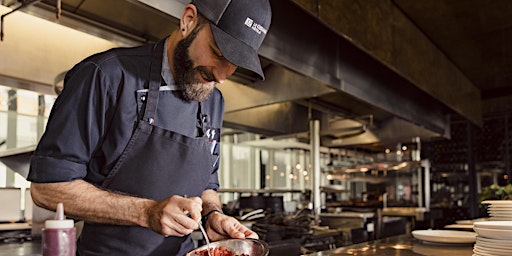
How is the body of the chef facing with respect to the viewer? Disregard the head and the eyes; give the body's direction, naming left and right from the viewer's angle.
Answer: facing the viewer and to the right of the viewer

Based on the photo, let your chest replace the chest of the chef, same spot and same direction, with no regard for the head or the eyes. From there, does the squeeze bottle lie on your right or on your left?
on your right

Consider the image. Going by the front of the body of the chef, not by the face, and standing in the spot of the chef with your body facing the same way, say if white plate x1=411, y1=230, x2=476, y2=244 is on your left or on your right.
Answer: on your left

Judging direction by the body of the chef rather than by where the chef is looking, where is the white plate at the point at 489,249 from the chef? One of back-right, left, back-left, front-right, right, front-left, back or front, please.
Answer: front-left

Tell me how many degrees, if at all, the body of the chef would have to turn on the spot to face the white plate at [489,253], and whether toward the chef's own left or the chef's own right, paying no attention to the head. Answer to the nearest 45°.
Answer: approximately 45° to the chef's own left

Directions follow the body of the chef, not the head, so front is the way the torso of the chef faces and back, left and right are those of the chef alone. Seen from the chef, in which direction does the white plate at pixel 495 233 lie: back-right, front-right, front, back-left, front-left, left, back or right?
front-left
